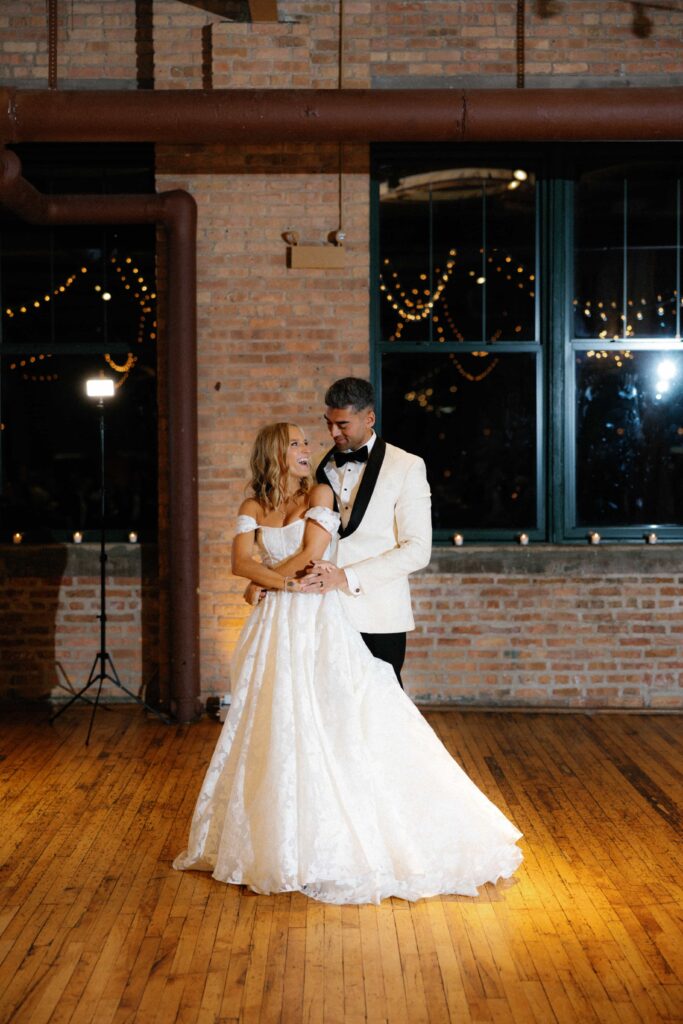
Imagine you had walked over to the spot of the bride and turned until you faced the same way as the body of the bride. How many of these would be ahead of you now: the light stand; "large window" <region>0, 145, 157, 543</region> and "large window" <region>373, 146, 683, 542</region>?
0

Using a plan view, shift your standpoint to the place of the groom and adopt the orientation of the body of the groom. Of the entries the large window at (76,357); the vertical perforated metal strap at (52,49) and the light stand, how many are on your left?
0

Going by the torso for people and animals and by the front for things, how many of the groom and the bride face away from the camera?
0

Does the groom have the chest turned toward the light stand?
no

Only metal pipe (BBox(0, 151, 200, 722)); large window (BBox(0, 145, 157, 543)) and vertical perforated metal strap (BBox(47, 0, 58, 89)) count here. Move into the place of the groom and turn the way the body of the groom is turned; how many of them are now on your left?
0

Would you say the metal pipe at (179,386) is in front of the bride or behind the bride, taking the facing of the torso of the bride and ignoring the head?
behind

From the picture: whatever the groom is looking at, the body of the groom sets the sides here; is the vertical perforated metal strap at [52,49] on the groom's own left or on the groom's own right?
on the groom's own right

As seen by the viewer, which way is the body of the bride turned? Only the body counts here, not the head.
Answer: toward the camera

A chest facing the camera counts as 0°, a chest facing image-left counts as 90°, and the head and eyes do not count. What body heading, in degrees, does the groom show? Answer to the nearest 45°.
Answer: approximately 45°

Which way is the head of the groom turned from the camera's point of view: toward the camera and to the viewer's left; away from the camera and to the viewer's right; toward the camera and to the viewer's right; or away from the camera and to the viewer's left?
toward the camera and to the viewer's left

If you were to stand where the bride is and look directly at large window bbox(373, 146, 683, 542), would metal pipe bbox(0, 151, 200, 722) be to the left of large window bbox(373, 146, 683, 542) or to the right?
left

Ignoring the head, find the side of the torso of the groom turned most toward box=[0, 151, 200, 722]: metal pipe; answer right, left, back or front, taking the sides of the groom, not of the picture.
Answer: right

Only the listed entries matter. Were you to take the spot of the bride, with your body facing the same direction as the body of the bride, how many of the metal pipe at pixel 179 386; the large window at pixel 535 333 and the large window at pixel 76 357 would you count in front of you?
0

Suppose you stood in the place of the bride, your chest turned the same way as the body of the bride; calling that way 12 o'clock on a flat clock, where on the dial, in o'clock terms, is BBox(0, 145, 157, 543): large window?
The large window is roughly at 5 o'clock from the bride.

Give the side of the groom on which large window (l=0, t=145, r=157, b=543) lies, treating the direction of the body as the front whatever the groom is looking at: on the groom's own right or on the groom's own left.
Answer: on the groom's own right
